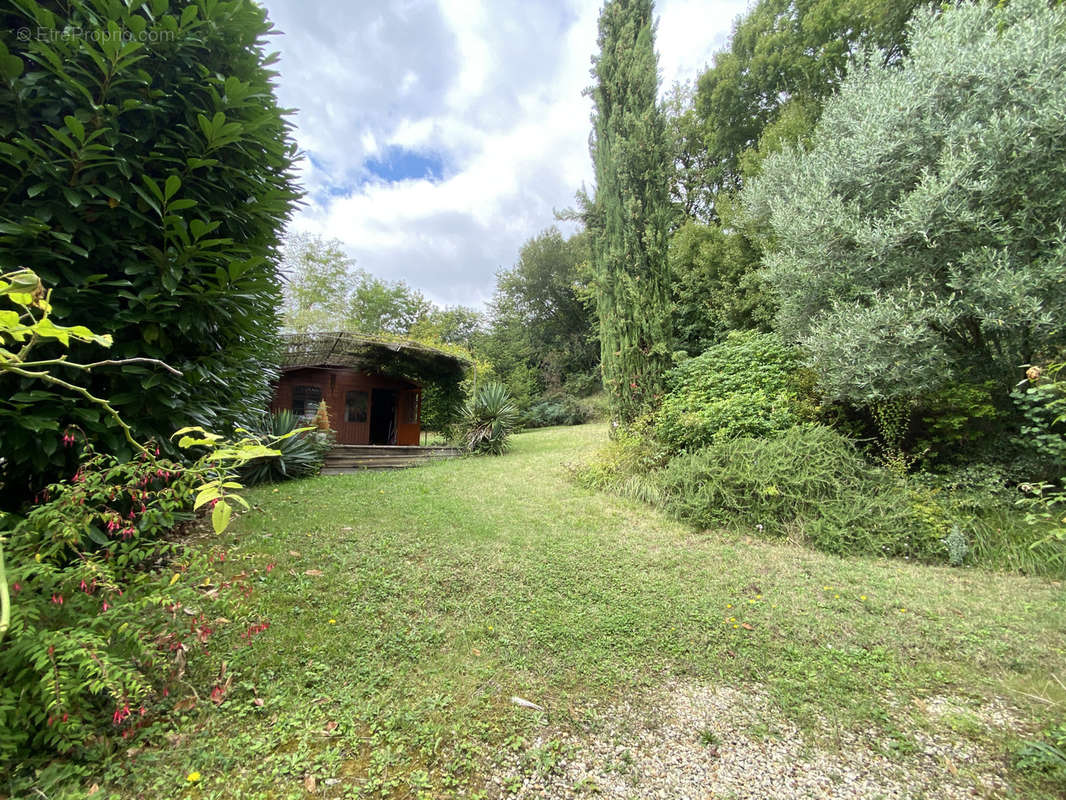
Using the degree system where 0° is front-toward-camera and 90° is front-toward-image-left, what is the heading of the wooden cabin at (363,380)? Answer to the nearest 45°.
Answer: approximately 0°

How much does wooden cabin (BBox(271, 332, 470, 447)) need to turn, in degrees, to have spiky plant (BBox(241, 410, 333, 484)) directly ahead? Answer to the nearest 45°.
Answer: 0° — it already faces it

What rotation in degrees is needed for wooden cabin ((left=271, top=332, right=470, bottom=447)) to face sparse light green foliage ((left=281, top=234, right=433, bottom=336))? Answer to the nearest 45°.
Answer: approximately 180°

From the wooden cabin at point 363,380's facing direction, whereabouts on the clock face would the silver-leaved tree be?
The silver-leaved tree is roughly at 11 o'clock from the wooden cabin.
